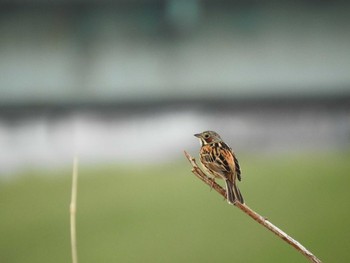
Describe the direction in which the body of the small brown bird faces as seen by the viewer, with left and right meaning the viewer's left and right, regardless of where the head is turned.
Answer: facing away from the viewer and to the left of the viewer
